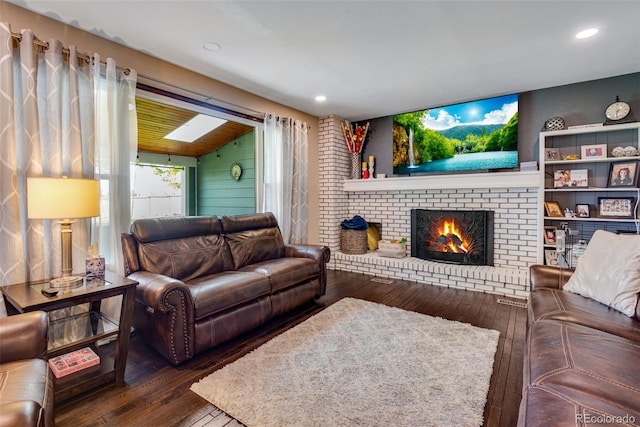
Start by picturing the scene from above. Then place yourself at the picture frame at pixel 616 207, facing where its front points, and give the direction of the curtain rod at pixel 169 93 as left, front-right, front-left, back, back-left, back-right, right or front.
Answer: front-right

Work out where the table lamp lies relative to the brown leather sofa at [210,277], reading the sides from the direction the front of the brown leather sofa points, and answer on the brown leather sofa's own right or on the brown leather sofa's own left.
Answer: on the brown leather sofa's own right

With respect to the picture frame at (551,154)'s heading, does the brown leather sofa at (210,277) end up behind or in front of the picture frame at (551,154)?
in front

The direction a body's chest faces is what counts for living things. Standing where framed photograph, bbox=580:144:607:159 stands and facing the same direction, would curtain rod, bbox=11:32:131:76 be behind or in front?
in front

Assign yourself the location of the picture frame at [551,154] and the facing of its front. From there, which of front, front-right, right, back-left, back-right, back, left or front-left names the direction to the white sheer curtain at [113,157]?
front-right

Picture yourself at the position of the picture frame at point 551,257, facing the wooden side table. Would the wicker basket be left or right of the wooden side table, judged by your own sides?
right

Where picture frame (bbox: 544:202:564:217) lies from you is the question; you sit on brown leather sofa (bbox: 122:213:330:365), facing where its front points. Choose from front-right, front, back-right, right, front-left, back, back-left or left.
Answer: front-left

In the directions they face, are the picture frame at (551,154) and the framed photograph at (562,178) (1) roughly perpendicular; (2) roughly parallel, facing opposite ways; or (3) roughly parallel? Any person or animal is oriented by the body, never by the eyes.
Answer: roughly parallel

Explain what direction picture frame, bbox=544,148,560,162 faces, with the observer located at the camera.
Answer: facing the viewer

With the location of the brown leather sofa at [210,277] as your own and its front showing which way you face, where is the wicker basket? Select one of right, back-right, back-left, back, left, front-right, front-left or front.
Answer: left

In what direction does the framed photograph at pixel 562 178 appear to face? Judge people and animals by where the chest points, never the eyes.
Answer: toward the camera

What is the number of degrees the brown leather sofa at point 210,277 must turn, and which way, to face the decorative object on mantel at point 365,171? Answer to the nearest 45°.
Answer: approximately 90° to its left

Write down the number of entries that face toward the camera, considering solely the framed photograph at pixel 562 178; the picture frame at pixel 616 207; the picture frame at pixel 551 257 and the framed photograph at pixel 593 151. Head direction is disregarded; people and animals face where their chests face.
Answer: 4

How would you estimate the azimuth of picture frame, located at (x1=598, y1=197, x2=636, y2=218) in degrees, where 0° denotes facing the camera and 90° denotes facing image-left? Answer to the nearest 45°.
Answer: approximately 0°

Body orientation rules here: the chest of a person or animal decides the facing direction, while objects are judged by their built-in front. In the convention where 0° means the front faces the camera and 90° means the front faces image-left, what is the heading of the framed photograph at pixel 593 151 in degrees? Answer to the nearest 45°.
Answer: approximately 0°

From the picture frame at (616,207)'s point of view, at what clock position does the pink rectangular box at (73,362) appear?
The pink rectangular box is roughly at 1 o'clock from the picture frame.
